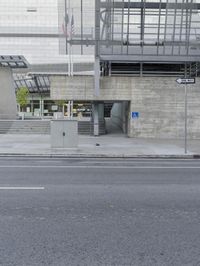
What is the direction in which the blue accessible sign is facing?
toward the camera

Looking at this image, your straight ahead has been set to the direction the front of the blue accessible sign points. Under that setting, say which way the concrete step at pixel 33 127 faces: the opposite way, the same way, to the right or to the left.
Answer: the same way

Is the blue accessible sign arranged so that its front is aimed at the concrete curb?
yes

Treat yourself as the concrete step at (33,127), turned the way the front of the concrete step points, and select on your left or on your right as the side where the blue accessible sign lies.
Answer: on your left

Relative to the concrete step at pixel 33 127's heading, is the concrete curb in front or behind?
in front

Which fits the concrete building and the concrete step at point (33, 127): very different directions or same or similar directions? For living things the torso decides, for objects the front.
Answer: same or similar directions

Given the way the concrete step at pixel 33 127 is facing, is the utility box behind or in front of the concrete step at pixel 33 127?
in front

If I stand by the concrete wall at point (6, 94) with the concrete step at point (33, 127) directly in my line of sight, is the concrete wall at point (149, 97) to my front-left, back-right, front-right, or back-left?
front-left

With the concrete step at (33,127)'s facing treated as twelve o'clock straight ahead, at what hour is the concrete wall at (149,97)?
The concrete wall is roughly at 10 o'clock from the concrete step.

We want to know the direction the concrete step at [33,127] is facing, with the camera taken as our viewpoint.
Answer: facing the viewer

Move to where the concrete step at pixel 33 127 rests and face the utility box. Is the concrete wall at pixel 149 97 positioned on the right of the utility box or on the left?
left

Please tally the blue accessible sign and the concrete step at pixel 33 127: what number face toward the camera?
2

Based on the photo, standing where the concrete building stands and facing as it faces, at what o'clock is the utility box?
The utility box is roughly at 1 o'clock from the concrete building.

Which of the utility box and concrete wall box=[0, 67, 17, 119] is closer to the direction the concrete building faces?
the utility box
